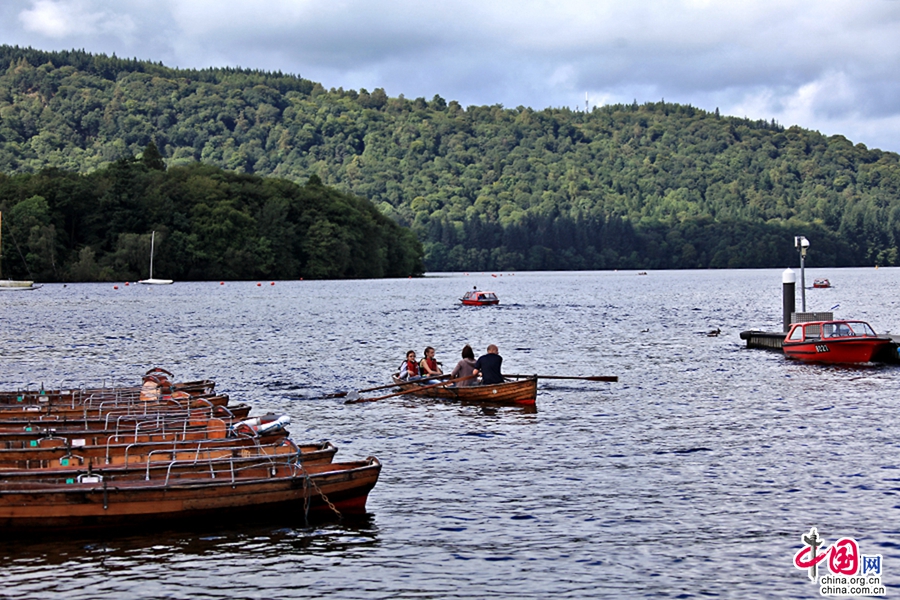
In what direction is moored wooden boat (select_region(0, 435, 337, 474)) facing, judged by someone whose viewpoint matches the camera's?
facing to the right of the viewer

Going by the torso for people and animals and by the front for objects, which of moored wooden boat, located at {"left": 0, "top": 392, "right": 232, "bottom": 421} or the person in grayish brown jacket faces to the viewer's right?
the moored wooden boat

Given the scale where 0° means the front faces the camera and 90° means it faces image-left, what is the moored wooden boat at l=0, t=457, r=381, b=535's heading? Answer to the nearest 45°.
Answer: approximately 270°

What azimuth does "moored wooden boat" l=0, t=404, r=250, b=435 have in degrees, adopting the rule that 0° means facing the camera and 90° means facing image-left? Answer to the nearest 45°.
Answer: approximately 270°

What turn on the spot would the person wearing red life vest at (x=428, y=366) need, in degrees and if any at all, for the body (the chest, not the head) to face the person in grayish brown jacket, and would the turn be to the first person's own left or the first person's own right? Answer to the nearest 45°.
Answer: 0° — they already face them

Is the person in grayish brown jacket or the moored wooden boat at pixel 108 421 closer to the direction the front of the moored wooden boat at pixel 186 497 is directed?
the person in grayish brown jacket

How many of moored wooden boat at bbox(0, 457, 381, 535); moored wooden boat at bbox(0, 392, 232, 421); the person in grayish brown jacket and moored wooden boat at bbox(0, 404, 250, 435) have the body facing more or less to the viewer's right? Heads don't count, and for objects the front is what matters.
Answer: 3

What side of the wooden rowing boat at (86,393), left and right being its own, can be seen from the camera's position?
right

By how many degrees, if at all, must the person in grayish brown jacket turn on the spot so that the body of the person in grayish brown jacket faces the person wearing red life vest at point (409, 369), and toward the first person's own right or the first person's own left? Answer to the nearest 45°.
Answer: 0° — they already face them

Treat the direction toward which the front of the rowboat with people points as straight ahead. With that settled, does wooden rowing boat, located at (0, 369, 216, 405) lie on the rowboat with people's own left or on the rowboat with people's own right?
on the rowboat with people's own right

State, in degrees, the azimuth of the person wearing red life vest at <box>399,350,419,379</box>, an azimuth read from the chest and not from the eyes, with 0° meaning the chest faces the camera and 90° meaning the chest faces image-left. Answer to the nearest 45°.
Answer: approximately 315°

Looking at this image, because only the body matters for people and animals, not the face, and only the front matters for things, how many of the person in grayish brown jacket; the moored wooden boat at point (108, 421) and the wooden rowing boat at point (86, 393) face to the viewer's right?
2

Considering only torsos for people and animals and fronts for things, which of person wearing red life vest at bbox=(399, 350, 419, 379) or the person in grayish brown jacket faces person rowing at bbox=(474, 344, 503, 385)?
the person wearing red life vest
